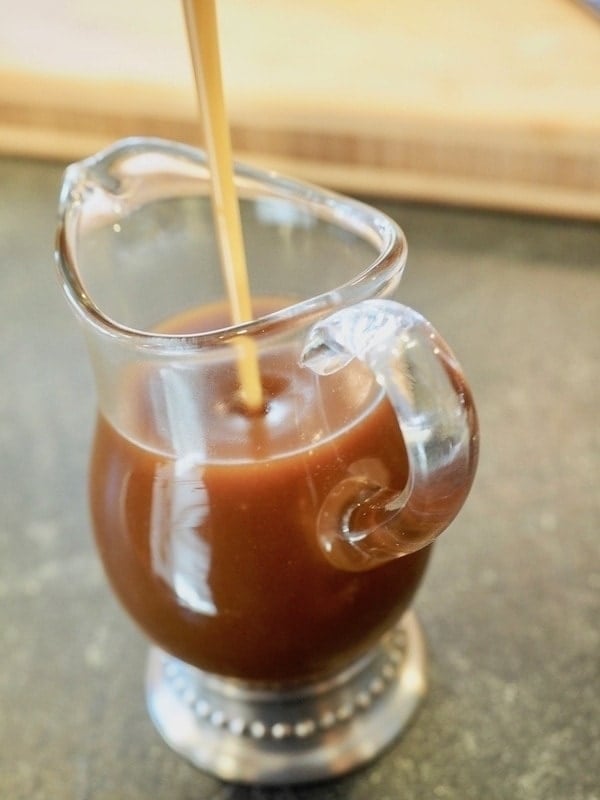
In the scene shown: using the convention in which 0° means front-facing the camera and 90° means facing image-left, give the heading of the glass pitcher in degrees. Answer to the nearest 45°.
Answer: approximately 135°

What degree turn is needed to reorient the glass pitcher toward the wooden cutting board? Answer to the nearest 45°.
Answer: approximately 45° to its right
